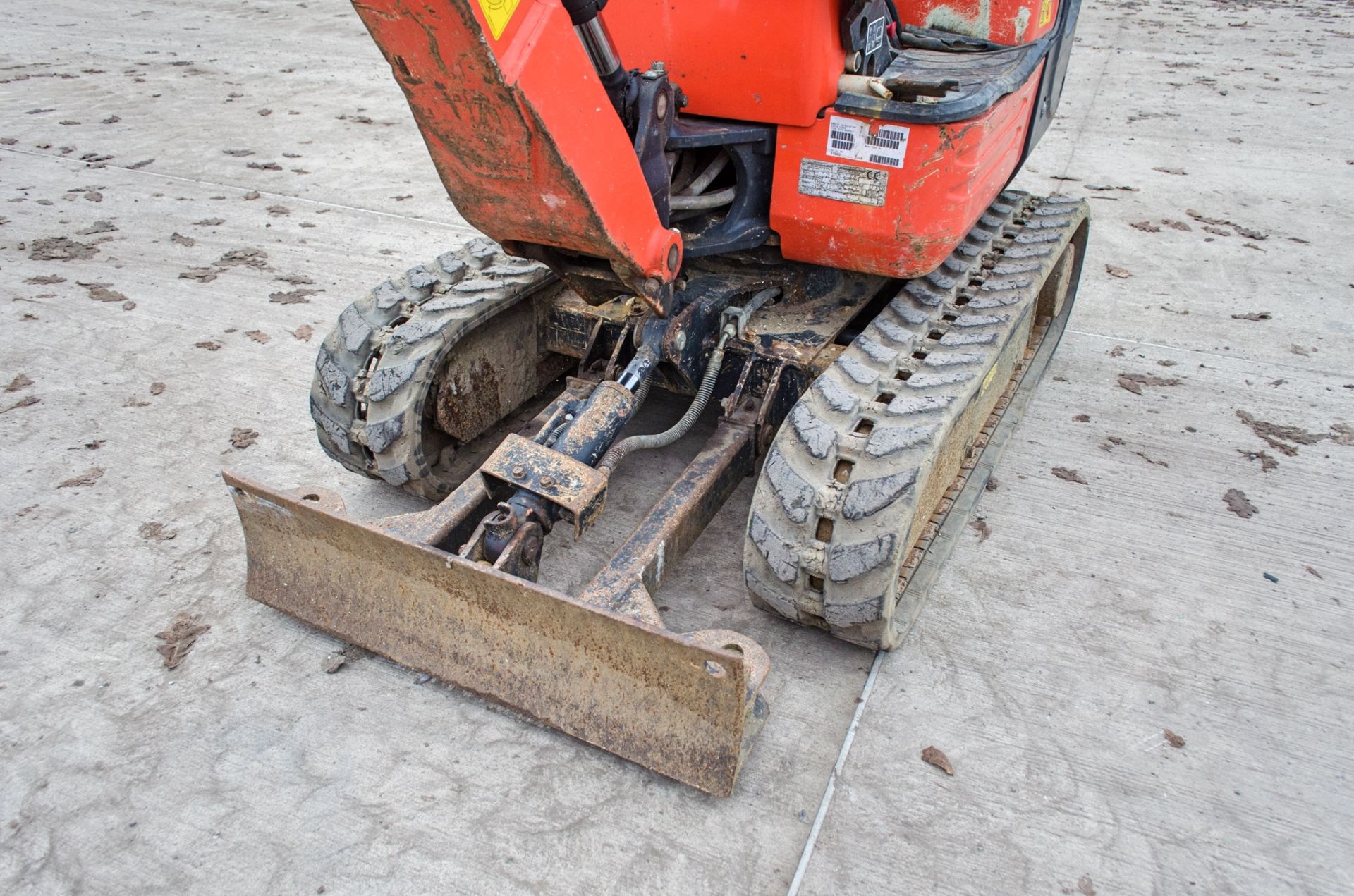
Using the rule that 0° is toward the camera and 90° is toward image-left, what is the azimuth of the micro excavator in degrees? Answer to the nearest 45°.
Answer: approximately 45°
